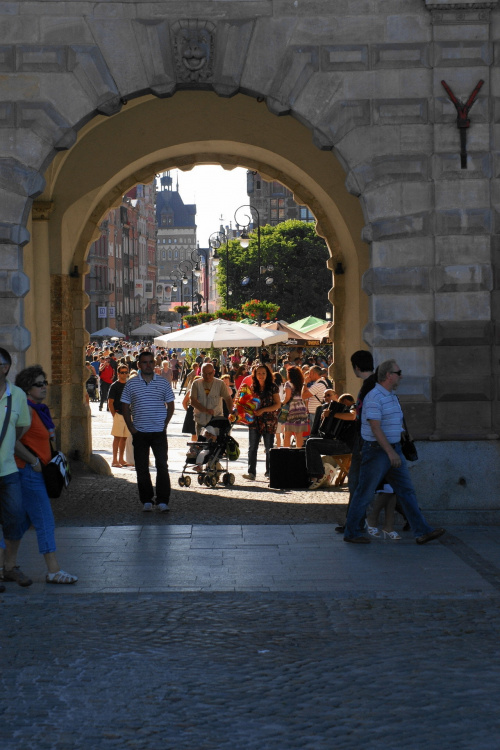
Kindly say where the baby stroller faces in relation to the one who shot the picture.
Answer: facing the viewer and to the left of the viewer

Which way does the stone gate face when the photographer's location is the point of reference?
facing the viewer

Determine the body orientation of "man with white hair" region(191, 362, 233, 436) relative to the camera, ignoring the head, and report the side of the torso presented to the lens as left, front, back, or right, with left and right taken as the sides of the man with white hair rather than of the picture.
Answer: front

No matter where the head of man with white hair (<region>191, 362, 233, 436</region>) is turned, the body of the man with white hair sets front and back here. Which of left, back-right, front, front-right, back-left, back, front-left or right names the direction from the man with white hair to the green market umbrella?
back

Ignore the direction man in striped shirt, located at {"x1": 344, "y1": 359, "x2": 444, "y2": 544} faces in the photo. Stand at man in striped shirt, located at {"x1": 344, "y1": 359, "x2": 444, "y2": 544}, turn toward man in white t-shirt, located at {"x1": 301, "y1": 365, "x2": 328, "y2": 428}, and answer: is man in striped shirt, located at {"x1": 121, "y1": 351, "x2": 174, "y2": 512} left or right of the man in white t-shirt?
left

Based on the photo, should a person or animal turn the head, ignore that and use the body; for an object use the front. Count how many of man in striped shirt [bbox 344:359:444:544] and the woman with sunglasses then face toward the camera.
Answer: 0

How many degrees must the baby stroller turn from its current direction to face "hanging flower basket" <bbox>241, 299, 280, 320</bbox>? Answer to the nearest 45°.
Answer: approximately 135° to its right

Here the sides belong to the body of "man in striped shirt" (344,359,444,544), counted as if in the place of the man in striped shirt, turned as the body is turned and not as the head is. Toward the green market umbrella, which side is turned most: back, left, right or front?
left

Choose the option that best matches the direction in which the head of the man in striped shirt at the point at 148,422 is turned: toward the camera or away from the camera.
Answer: toward the camera

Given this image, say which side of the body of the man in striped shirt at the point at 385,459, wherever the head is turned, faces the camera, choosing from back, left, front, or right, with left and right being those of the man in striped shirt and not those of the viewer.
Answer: right

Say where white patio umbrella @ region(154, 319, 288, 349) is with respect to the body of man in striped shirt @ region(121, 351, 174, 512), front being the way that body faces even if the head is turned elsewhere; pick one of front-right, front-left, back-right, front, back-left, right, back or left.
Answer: back

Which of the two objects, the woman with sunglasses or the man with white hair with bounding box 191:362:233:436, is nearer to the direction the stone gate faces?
the woman with sunglasses

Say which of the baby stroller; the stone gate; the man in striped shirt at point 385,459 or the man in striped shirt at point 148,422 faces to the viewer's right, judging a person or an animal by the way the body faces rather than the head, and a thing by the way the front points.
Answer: the man in striped shirt at point 385,459
